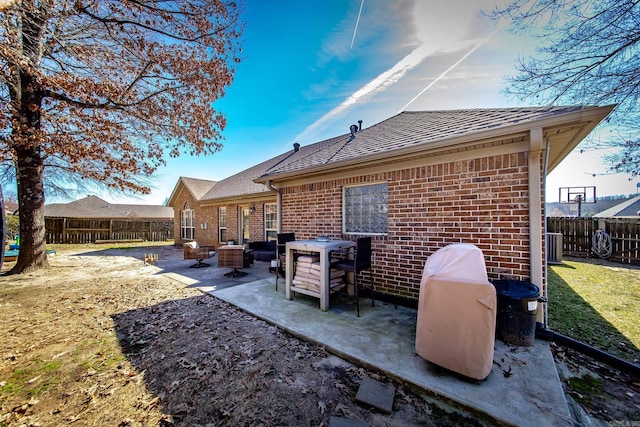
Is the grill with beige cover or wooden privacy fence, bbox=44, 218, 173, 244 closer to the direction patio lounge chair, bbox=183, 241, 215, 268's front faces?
the grill with beige cover

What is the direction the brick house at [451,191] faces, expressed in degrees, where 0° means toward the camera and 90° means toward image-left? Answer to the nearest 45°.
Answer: approximately 225°

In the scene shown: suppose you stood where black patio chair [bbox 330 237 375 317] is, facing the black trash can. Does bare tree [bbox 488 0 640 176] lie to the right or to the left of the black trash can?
left
